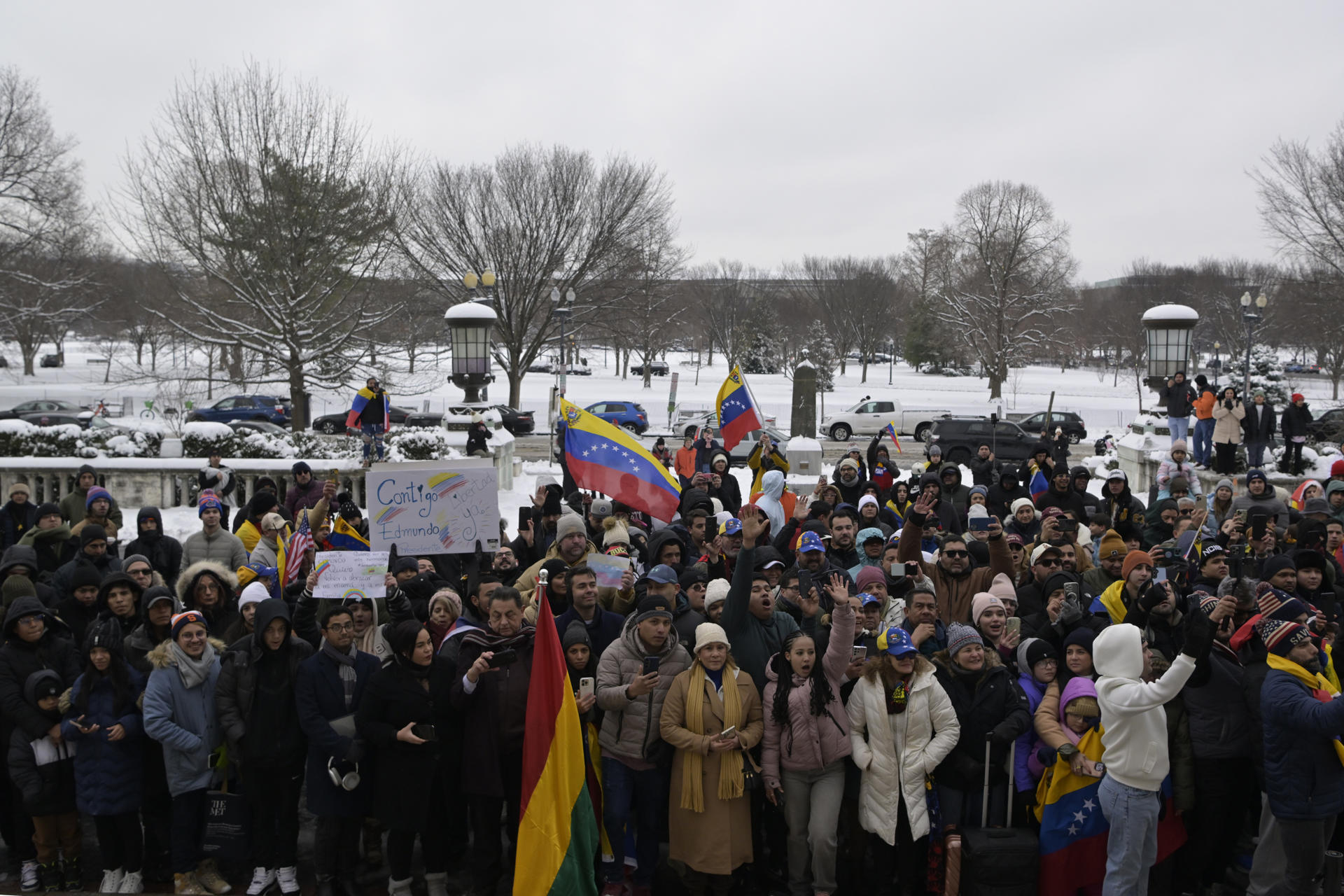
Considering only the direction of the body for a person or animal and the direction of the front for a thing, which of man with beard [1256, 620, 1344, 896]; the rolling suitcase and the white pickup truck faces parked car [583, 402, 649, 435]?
the white pickup truck

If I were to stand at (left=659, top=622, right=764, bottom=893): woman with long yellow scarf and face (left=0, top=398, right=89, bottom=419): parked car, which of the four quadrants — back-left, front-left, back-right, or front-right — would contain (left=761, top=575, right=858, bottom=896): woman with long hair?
back-right

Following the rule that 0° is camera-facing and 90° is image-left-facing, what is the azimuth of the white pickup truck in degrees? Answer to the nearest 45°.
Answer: approximately 90°

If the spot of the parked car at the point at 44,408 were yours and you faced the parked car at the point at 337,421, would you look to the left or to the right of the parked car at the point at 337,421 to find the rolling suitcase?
right

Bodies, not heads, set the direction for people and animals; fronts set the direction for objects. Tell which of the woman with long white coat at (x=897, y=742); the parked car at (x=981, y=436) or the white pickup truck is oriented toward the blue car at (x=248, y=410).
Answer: the white pickup truck

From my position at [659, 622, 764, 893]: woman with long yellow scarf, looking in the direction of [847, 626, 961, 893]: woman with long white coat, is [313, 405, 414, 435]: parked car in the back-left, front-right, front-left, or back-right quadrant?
back-left

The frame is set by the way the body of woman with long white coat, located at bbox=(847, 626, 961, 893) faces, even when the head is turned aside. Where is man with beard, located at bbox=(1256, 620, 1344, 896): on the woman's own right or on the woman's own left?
on the woman's own left

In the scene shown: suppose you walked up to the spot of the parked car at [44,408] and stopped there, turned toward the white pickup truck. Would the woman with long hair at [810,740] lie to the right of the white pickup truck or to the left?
right

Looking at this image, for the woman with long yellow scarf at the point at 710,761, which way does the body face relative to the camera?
toward the camera

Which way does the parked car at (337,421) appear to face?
to the viewer's left

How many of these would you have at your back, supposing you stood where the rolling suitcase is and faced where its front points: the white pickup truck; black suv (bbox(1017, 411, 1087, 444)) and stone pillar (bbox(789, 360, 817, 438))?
3

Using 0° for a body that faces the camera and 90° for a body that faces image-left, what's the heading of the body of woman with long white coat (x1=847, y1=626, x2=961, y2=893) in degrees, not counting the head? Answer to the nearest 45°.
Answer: approximately 0°

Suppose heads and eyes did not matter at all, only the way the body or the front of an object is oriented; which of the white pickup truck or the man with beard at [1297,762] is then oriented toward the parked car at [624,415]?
the white pickup truck
